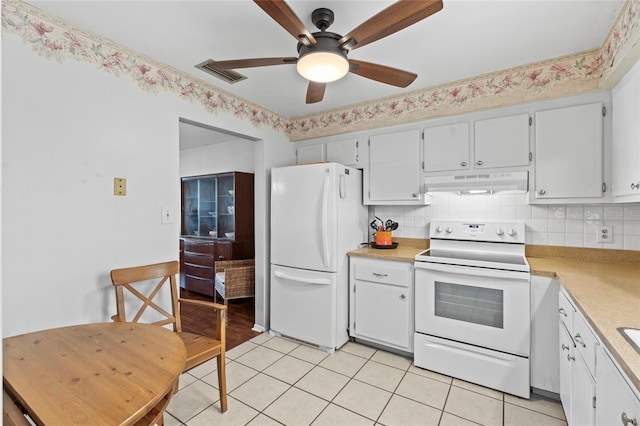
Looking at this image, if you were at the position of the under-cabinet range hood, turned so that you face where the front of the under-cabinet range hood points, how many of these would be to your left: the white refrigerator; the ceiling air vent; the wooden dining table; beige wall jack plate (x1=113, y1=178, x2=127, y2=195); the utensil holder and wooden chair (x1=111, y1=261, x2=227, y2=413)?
0

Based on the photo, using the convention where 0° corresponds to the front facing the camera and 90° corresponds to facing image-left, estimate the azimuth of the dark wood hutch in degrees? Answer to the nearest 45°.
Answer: approximately 45°

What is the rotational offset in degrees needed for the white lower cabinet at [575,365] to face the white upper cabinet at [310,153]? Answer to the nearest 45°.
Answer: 0° — it already faces it

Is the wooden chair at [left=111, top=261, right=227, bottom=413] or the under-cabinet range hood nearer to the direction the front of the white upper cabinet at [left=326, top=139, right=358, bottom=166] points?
the wooden chair

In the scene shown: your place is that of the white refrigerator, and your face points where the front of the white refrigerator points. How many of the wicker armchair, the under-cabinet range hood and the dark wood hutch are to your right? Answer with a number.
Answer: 2

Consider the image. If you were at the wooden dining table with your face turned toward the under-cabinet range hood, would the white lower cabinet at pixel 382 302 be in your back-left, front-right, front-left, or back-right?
front-left

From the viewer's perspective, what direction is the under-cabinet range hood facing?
toward the camera

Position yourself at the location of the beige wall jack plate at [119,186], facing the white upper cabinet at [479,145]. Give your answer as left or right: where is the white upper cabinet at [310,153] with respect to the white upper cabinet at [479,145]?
left

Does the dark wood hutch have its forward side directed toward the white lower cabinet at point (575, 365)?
no

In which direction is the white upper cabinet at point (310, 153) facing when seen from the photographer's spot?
facing the viewer and to the left of the viewer

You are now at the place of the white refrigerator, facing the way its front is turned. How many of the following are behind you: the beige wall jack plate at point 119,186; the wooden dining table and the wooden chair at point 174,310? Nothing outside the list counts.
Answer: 0

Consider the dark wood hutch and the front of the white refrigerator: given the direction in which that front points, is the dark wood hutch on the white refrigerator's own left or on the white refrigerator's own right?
on the white refrigerator's own right

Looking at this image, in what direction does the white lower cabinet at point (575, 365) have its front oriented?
to the viewer's left

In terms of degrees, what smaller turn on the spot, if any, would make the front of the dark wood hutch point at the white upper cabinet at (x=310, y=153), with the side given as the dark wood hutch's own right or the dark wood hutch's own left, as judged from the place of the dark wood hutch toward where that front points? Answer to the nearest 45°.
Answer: approximately 90° to the dark wood hutch's own left

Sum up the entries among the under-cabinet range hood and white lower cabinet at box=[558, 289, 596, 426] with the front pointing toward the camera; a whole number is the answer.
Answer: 1

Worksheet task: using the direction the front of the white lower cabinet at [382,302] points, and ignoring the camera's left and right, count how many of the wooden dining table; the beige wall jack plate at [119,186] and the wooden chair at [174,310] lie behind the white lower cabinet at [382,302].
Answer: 0

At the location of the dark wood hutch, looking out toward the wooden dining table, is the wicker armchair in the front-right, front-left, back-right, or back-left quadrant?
front-left

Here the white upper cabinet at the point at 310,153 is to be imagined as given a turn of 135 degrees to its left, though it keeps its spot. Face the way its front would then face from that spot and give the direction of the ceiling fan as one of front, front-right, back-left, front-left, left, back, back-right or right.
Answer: right
